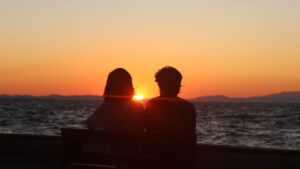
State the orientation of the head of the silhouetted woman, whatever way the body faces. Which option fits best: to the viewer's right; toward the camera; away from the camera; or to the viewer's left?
away from the camera

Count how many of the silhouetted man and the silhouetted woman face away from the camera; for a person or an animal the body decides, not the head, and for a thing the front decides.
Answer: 2

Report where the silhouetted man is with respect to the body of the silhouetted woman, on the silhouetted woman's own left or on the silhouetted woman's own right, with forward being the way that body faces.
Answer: on the silhouetted woman's own right

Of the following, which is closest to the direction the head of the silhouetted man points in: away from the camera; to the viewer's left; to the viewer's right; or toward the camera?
away from the camera

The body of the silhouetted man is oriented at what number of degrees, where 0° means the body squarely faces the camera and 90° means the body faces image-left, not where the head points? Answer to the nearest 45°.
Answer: approximately 180°

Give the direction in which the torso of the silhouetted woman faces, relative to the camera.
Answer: away from the camera

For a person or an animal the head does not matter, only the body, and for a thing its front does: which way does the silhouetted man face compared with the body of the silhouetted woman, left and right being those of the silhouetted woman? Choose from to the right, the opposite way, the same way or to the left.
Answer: the same way

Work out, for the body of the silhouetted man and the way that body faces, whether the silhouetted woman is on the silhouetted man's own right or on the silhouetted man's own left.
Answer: on the silhouetted man's own left
